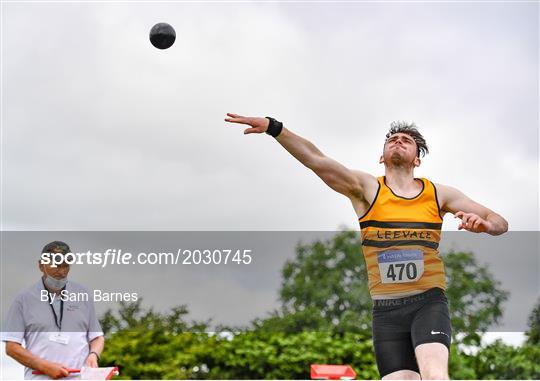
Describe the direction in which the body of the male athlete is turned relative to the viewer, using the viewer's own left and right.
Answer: facing the viewer

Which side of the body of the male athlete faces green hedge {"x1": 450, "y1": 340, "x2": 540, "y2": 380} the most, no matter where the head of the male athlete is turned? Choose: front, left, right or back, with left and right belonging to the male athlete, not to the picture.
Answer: back

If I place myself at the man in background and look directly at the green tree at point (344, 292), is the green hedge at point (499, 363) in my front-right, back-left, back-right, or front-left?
front-right

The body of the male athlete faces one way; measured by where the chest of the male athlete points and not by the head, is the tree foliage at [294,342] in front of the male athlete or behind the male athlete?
behind

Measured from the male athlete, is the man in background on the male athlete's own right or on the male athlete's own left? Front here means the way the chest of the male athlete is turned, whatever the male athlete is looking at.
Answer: on the male athlete's own right

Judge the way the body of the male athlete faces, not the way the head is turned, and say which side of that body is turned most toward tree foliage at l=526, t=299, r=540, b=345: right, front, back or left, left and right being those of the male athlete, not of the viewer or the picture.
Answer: back

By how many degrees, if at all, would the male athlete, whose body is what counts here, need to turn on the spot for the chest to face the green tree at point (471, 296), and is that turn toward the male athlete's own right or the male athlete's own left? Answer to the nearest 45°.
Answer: approximately 180°

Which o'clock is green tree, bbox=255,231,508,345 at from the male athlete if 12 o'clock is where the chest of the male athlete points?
The green tree is roughly at 6 o'clock from the male athlete.
